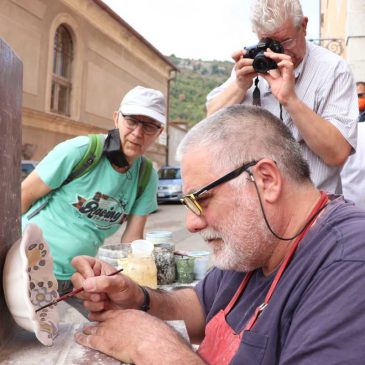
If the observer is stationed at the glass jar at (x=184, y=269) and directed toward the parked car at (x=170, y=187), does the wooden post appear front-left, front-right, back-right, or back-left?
back-left

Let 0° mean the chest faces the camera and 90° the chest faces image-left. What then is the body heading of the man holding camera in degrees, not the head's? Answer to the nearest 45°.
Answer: approximately 45°

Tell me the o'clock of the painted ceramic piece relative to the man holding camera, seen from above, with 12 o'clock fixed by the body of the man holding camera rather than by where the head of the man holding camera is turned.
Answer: The painted ceramic piece is roughly at 12 o'clock from the man holding camera.

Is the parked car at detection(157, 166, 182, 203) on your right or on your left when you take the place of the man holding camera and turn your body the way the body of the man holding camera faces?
on your right

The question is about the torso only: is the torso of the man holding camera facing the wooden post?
yes
